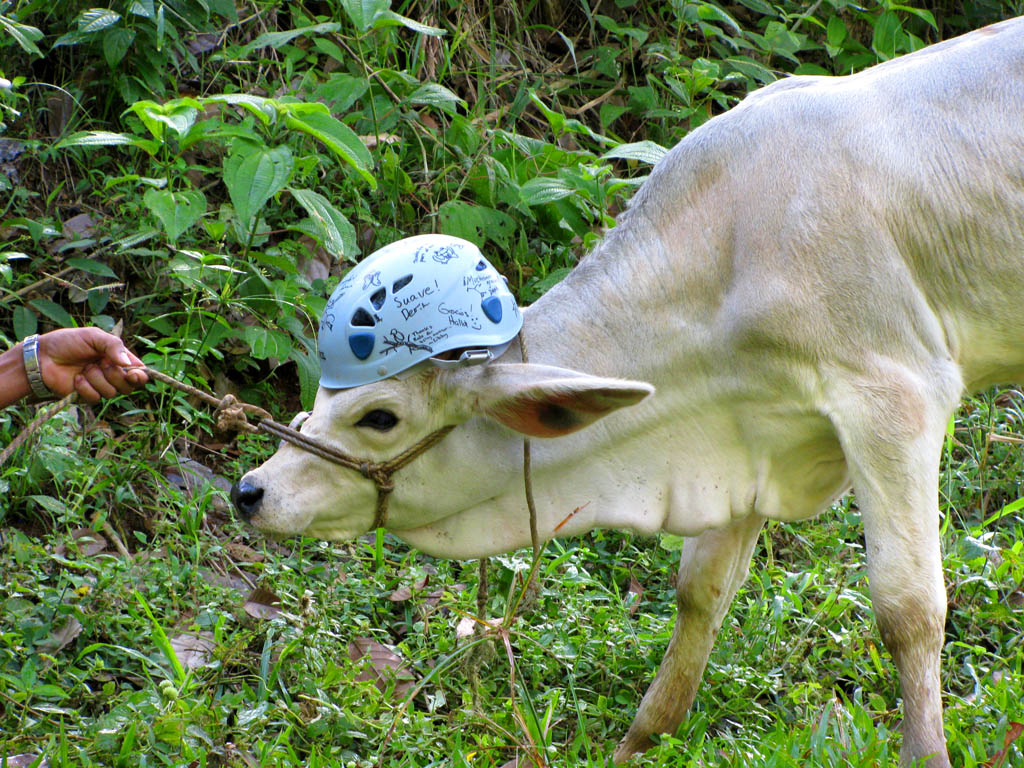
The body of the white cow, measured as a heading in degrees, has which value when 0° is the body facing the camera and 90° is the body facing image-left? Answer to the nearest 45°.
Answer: approximately 90°

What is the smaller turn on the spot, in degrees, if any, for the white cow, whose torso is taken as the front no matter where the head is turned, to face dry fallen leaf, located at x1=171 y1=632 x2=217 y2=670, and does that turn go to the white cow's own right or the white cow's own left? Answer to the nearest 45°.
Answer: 0° — it already faces it

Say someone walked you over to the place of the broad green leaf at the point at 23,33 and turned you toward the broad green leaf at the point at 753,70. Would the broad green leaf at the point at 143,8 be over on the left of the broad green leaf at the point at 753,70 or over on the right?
left

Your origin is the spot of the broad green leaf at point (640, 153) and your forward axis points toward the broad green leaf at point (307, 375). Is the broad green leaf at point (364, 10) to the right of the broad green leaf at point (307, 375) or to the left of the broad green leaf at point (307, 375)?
right

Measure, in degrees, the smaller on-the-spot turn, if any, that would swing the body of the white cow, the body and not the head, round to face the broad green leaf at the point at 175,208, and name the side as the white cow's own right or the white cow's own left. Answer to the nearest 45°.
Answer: approximately 45° to the white cow's own right

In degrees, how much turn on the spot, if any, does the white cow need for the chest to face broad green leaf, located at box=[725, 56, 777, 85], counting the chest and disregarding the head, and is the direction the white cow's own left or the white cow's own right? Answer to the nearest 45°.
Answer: approximately 90° to the white cow's own right

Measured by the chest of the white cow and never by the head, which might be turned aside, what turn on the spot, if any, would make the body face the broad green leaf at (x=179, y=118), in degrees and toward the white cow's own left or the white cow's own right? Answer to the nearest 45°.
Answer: approximately 45° to the white cow's own right

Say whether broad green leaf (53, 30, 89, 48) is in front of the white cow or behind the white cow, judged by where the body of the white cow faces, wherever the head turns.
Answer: in front

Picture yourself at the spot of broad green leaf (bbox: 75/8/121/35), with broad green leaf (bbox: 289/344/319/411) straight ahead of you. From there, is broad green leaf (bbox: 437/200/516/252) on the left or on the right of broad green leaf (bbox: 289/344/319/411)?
left

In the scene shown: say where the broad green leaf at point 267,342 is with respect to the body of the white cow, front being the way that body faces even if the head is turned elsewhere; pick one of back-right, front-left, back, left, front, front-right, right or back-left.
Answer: front-right

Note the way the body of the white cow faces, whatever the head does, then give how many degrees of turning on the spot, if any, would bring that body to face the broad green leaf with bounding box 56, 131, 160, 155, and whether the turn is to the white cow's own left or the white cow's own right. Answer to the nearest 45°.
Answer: approximately 45° to the white cow's own right
